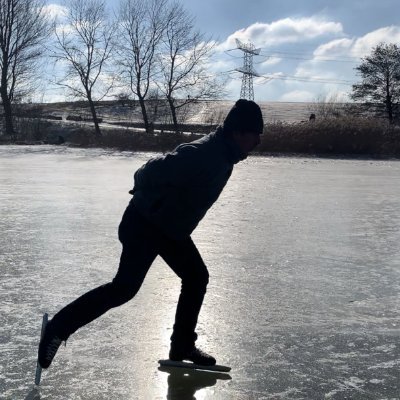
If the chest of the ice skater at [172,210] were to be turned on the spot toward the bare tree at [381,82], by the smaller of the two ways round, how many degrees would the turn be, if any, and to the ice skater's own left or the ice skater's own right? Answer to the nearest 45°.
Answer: approximately 90° to the ice skater's own left

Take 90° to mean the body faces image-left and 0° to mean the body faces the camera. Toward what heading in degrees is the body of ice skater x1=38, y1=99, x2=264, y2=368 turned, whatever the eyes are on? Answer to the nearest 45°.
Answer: approximately 270°

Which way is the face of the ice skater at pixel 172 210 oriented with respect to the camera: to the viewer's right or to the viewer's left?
to the viewer's right
